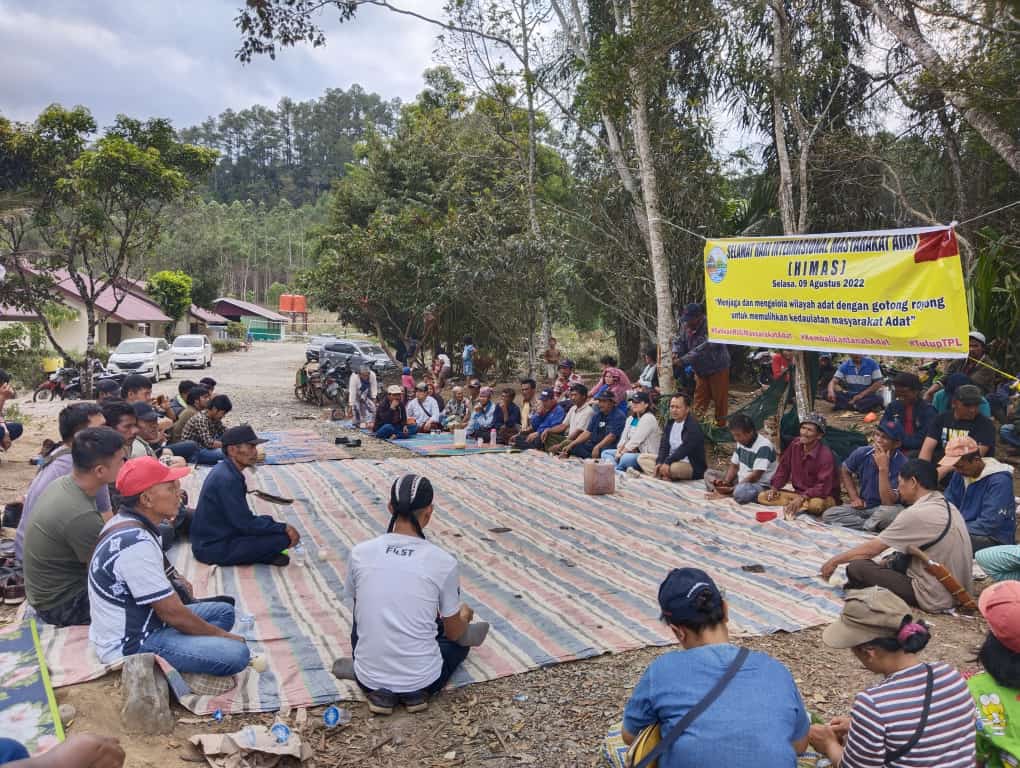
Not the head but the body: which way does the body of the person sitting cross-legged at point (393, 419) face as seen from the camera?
toward the camera

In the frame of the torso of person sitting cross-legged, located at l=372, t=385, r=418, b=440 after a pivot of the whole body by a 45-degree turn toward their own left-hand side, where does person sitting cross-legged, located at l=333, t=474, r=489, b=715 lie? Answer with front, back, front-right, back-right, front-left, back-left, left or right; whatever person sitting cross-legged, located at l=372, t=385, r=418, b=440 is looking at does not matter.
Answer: front-right

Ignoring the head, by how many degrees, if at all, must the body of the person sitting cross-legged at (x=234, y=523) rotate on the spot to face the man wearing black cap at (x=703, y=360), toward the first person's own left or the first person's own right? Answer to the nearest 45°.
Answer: approximately 45° to the first person's own left

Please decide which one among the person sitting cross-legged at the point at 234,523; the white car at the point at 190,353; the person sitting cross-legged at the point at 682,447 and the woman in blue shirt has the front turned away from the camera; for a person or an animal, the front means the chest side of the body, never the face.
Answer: the woman in blue shirt

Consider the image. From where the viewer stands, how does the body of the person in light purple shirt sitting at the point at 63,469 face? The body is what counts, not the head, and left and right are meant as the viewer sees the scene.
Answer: facing to the right of the viewer

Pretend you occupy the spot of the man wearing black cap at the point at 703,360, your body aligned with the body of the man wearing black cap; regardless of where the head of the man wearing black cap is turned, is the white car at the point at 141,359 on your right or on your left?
on your right

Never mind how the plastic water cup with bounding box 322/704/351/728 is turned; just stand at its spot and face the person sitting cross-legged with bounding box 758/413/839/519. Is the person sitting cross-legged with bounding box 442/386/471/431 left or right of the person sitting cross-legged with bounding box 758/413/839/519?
left

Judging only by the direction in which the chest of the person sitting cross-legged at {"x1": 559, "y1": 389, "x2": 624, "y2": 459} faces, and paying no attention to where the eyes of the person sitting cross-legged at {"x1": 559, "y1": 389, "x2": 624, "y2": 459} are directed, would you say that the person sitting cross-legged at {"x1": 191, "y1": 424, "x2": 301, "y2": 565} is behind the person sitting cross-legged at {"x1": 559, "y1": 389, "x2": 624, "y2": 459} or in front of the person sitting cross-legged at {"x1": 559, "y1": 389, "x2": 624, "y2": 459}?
in front

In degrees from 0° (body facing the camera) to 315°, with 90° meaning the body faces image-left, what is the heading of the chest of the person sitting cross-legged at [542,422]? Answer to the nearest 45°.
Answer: approximately 45°

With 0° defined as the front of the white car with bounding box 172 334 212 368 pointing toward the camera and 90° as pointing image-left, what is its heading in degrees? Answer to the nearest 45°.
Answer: approximately 45°

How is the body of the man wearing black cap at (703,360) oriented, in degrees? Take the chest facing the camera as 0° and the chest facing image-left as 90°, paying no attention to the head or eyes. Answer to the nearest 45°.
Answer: approximately 45°

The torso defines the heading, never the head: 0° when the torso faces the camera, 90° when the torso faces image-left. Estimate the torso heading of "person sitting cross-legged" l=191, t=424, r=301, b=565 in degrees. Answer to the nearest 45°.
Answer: approximately 270°

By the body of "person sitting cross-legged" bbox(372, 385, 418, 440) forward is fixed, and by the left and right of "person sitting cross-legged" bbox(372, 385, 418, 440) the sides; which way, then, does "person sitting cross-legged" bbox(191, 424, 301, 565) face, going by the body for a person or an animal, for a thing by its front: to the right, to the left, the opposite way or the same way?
to the left

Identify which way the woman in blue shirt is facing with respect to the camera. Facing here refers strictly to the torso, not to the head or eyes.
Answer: away from the camera

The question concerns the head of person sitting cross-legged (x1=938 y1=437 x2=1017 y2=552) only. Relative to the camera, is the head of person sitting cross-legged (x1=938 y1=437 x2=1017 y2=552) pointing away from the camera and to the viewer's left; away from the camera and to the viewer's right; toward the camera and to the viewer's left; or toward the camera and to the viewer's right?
toward the camera and to the viewer's left

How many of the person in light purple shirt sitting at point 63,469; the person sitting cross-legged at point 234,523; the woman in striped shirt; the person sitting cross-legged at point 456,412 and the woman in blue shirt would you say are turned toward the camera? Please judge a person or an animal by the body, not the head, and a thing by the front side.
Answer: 1

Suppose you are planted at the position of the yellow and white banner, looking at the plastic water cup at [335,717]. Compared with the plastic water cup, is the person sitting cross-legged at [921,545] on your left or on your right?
left

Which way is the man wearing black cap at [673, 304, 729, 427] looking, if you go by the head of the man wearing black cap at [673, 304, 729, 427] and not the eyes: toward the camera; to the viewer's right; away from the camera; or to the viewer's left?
toward the camera

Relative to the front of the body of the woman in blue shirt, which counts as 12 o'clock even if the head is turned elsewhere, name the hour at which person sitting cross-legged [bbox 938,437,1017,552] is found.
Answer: The person sitting cross-legged is roughly at 1 o'clock from the woman in blue shirt.

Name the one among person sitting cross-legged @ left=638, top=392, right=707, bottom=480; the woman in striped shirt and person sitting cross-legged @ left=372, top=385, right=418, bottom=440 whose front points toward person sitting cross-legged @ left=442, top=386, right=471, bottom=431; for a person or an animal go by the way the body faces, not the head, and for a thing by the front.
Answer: the woman in striped shirt

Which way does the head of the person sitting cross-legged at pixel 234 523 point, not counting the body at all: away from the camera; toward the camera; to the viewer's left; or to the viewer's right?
to the viewer's right
